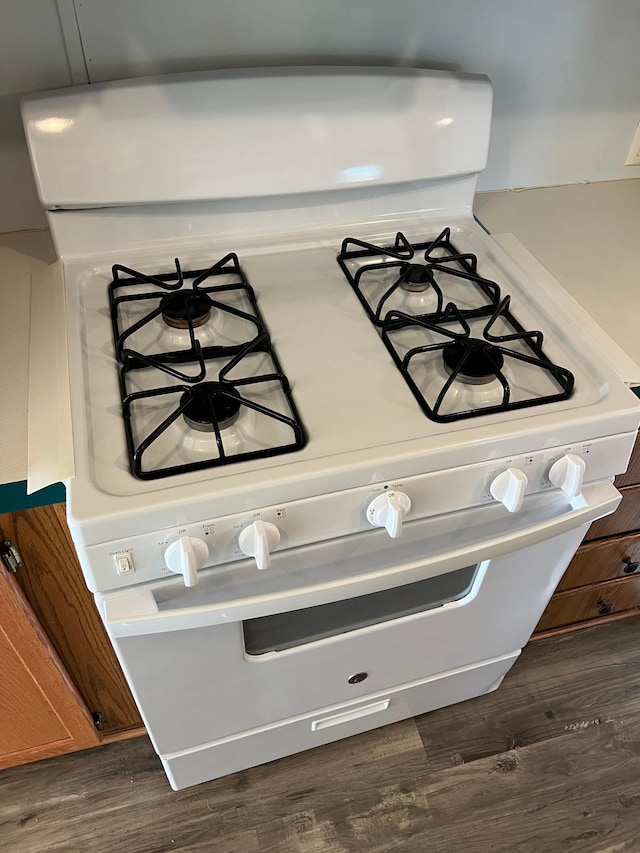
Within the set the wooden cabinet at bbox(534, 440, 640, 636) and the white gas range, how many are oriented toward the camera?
2

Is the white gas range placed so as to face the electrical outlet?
no

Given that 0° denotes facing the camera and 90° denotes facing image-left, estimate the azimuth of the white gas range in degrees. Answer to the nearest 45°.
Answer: approximately 0°

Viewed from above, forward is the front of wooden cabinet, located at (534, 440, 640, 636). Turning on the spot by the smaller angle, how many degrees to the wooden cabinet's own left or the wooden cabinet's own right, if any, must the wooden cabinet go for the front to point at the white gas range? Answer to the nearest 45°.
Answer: approximately 45° to the wooden cabinet's own right

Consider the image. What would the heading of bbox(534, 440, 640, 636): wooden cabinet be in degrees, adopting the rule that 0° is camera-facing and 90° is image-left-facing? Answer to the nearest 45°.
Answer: approximately 0°

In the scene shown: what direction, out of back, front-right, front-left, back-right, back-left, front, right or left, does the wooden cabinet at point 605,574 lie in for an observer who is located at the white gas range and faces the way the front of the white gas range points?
left

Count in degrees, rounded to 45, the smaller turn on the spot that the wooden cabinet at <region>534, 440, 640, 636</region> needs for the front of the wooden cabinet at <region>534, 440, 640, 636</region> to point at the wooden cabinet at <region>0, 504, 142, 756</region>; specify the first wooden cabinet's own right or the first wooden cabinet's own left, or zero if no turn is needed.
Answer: approximately 45° to the first wooden cabinet's own right
